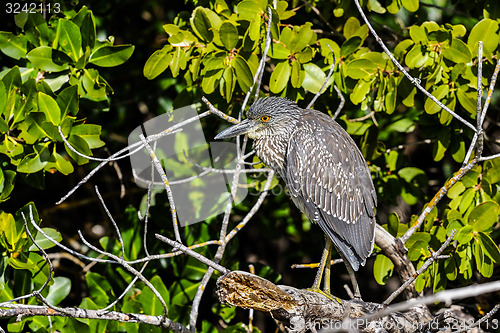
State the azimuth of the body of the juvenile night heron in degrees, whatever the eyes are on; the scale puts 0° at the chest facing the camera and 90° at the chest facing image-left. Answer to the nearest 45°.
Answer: approximately 90°

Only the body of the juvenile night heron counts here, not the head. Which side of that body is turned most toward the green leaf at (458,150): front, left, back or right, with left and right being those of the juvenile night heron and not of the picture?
back

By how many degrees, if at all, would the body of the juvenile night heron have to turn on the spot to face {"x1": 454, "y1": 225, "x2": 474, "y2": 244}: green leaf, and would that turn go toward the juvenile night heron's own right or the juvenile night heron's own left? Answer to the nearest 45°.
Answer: approximately 135° to the juvenile night heron's own left

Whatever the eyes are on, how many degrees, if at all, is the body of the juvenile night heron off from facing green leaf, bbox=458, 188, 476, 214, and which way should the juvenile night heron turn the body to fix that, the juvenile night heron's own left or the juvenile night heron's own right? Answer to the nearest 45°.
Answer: approximately 180°
